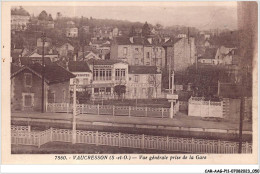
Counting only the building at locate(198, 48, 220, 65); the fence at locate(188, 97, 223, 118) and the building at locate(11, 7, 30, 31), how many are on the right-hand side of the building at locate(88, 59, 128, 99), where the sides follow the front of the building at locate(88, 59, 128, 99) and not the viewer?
1

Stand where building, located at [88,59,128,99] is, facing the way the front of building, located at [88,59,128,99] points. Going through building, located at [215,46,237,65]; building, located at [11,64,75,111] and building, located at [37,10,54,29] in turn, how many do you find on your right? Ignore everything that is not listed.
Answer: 2

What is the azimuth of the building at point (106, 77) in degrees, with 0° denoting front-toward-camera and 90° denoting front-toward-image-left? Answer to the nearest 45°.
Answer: approximately 0°

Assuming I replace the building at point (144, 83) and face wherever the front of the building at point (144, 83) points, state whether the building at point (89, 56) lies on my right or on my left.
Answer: on my right

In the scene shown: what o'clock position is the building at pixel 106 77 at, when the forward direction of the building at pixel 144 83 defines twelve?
the building at pixel 106 77 is roughly at 3 o'clock from the building at pixel 144 83.

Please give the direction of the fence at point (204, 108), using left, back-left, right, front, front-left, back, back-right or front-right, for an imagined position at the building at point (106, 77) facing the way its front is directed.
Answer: left

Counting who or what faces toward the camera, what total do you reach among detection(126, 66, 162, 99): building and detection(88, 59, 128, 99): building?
2

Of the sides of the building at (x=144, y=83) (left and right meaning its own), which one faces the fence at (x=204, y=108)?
left
